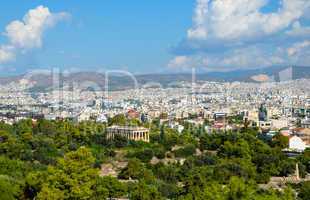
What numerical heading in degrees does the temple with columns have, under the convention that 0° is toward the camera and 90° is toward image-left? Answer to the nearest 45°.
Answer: approximately 315°

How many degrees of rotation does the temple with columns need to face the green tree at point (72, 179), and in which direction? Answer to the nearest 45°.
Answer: approximately 45° to its right
